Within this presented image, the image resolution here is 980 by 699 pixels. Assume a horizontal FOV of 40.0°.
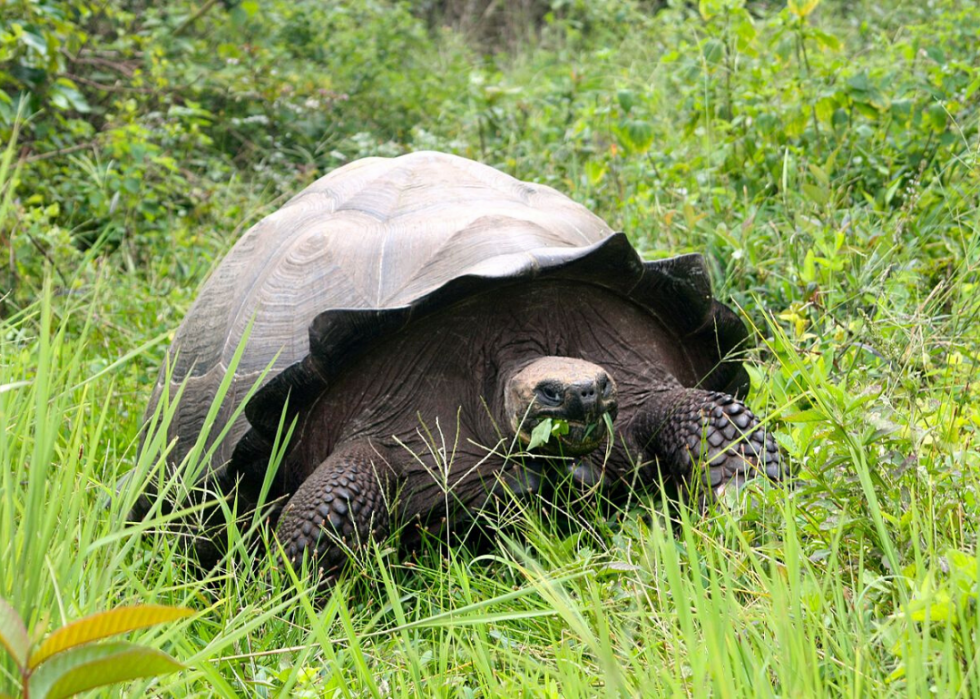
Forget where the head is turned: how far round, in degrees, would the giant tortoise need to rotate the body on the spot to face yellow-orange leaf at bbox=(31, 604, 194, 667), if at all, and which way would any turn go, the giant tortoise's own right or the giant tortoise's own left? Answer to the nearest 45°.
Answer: approximately 45° to the giant tortoise's own right

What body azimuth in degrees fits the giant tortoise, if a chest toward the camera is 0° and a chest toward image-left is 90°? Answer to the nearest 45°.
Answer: approximately 315°

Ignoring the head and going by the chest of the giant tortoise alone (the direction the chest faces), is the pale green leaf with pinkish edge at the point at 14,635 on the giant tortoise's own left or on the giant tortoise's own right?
on the giant tortoise's own right

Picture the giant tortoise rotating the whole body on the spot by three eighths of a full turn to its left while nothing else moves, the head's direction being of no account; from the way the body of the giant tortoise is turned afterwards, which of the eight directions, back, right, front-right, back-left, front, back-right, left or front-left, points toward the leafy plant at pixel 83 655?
back
